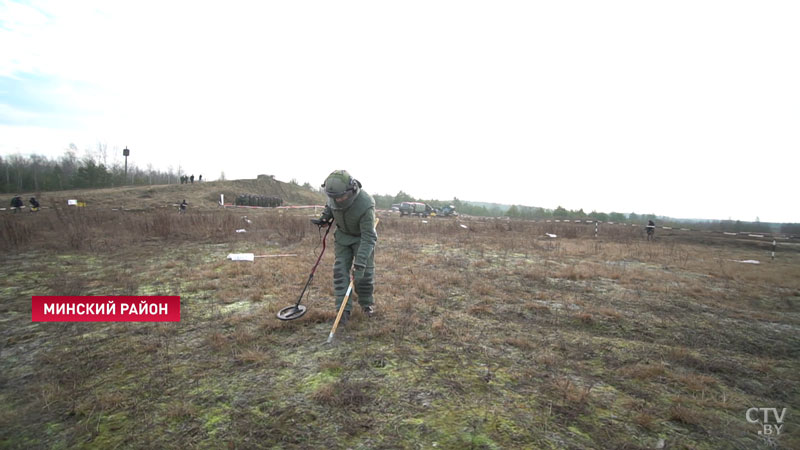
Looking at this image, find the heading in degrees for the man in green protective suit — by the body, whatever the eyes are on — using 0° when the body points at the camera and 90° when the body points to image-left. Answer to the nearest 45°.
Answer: approximately 45°

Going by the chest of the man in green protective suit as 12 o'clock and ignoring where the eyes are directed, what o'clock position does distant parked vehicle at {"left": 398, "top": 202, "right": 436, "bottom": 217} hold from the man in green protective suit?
The distant parked vehicle is roughly at 5 o'clock from the man in green protective suit.
